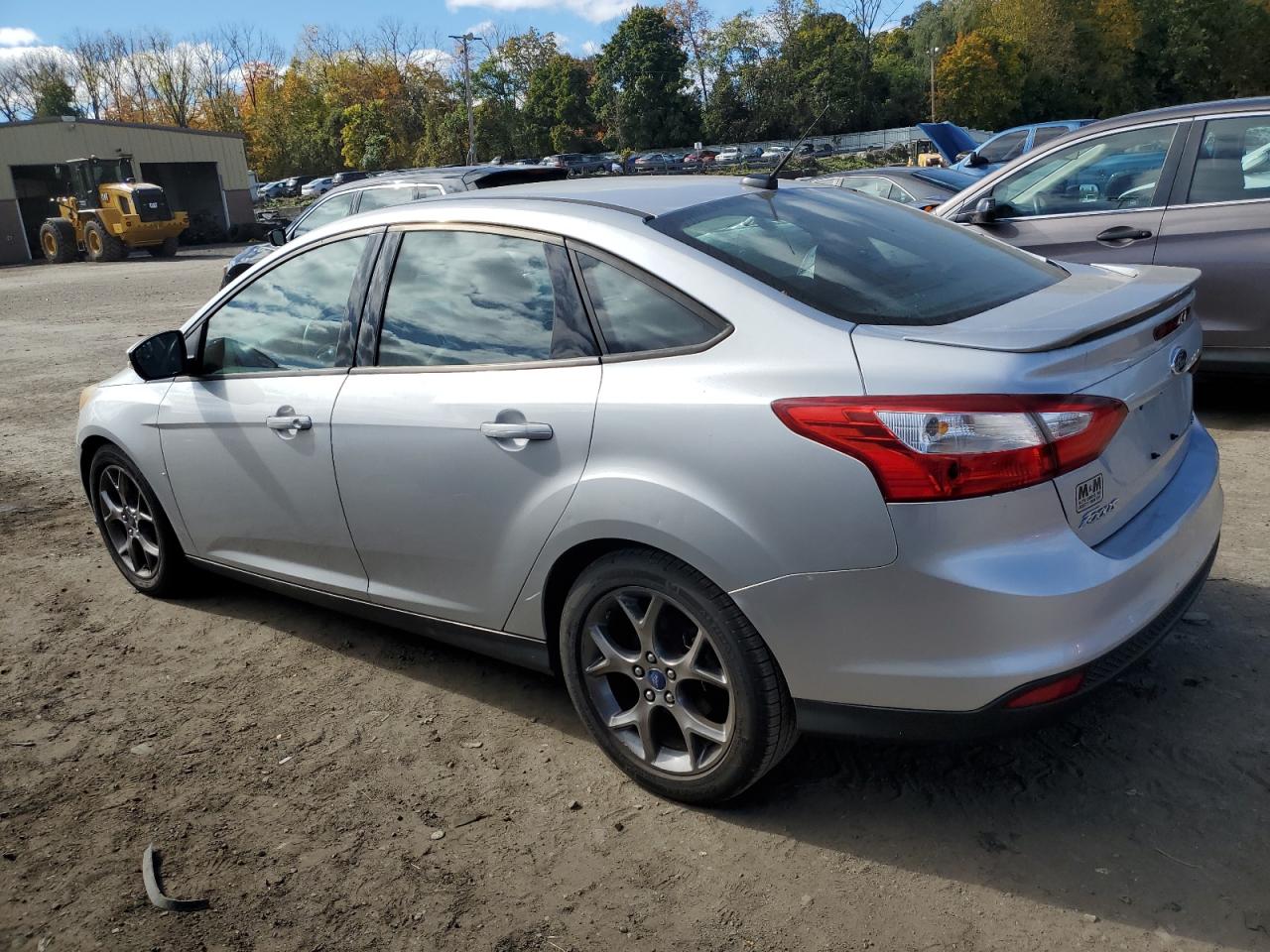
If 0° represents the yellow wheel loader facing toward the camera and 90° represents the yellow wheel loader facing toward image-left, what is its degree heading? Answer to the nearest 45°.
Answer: approximately 135°

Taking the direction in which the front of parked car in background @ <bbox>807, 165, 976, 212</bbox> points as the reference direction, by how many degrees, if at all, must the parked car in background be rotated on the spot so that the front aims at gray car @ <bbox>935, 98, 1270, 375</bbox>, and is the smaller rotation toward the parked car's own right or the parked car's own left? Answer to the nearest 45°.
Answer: approximately 135° to the parked car's own left

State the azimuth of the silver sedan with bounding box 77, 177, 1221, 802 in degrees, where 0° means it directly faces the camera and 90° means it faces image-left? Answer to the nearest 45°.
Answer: approximately 135°

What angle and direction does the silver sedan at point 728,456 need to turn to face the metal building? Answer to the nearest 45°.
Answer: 0° — it already faces it

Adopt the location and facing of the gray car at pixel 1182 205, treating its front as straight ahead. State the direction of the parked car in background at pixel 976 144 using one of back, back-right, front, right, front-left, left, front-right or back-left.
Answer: right

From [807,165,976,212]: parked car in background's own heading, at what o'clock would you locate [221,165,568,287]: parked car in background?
[221,165,568,287]: parked car in background is roughly at 10 o'clock from [807,165,976,212]: parked car in background.

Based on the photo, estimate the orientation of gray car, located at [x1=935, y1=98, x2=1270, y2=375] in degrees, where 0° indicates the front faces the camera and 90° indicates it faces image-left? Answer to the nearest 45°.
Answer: approximately 90°

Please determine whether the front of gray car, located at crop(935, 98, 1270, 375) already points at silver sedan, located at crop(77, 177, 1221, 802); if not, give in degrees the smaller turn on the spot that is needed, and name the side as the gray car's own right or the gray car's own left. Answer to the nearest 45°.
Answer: approximately 90° to the gray car's own left

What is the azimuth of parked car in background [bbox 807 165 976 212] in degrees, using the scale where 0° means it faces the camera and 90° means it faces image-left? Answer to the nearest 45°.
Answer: approximately 135°

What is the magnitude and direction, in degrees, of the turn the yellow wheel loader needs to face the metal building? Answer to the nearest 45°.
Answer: approximately 45° to its right
